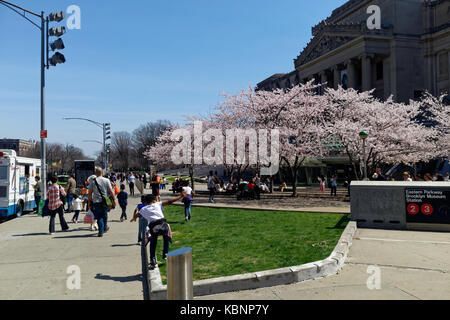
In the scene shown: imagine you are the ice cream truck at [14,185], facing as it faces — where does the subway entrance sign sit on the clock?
The subway entrance sign is roughly at 3 o'clock from the ice cream truck.

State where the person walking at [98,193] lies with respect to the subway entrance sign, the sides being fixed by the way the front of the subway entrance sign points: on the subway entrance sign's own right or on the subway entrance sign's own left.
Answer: on the subway entrance sign's own right

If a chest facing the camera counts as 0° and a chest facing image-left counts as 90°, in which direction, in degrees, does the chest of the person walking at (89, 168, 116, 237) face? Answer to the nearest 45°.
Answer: approximately 180°

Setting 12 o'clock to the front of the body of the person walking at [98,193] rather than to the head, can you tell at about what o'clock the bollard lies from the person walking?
The bollard is roughly at 6 o'clock from the person walking.

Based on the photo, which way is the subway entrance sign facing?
toward the camera

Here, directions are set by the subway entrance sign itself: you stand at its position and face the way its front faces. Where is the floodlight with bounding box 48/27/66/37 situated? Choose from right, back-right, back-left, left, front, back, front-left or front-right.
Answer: right

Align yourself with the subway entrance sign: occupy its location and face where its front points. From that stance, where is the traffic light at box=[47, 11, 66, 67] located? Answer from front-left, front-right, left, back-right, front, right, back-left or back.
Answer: right

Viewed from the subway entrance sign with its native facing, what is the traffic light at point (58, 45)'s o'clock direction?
The traffic light is roughly at 3 o'clock from the subway entrance sign.

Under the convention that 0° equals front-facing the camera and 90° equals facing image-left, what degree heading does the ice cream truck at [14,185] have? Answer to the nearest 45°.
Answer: approximately 225°

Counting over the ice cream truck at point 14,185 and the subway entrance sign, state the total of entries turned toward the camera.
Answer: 1

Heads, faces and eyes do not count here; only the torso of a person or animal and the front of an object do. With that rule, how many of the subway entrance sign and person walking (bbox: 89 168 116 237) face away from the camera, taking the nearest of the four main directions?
1

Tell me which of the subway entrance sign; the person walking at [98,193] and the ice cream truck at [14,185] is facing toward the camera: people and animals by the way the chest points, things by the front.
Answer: the subway entrance sign

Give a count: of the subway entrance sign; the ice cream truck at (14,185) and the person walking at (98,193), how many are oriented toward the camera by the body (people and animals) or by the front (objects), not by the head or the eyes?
1

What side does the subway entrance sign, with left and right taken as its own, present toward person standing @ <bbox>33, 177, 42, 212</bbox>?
right

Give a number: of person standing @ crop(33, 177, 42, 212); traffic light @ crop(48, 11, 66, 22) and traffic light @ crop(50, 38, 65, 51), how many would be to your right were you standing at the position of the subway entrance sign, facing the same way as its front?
3
